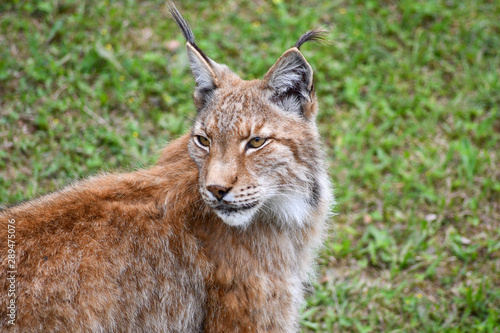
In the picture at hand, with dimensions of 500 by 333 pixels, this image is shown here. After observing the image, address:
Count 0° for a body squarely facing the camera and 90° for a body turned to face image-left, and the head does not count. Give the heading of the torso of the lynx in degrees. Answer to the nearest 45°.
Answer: approximately 270°
